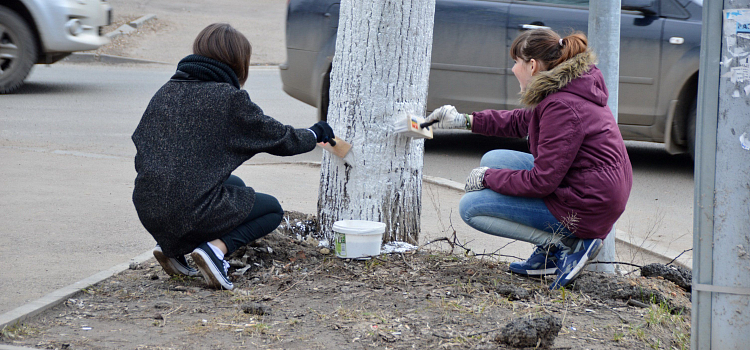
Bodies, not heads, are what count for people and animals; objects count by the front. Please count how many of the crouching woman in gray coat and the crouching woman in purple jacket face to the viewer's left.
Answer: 1

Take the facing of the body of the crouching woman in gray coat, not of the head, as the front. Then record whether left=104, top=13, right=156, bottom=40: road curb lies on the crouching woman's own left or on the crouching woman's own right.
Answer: on the crouching woman's own left

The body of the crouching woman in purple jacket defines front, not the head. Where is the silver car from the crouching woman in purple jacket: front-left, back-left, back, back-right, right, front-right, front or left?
front-right

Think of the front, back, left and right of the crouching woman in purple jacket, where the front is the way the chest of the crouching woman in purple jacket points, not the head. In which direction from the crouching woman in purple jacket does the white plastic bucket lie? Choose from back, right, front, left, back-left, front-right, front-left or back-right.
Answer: front

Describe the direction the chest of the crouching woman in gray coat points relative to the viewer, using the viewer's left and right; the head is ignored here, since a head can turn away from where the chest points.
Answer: facing away from the viewer and to the right of the viewer

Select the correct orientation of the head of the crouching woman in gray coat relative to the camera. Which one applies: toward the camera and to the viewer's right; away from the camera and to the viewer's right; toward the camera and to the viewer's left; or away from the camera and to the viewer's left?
away from the camera and to the viewer's right

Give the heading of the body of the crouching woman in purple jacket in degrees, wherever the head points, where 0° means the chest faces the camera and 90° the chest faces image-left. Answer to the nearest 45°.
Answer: approximately 90°

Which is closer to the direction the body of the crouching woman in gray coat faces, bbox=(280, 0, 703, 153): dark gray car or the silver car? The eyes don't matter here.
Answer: the dark gray car

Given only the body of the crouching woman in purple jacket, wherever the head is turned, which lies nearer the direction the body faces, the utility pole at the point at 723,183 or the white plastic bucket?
the white plastic bucket

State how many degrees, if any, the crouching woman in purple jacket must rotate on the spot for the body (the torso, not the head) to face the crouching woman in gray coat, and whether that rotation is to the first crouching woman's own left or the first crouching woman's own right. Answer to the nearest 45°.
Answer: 0° — they already face them

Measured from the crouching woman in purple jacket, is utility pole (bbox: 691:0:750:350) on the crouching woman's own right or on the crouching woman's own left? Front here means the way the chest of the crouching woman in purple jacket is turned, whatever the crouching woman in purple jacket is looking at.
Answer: on the crouching woman's own left

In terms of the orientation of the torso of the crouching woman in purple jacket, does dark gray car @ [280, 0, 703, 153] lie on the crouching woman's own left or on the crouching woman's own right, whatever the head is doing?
on the crouching woman's own right
